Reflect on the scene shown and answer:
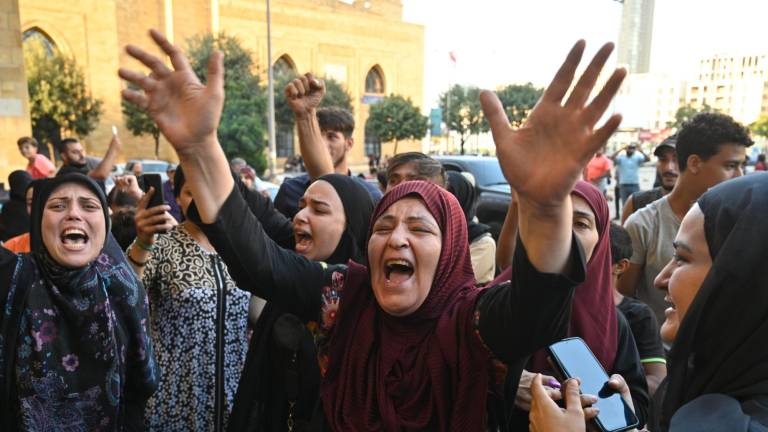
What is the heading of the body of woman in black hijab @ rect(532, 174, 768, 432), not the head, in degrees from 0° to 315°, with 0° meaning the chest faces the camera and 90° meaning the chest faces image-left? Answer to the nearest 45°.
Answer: approximately 90°

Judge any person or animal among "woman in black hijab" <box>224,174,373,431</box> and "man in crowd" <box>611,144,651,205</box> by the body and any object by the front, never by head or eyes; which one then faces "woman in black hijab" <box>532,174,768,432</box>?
the man in crowd

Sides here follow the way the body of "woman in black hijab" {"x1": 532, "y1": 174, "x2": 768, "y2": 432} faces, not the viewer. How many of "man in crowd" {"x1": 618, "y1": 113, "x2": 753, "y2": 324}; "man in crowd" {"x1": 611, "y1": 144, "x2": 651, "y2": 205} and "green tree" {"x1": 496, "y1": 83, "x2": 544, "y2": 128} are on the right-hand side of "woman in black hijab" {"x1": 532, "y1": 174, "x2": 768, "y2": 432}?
3

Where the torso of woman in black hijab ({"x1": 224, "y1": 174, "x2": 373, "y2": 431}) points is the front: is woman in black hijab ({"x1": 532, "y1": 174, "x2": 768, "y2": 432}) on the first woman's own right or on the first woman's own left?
on the first woman's own left

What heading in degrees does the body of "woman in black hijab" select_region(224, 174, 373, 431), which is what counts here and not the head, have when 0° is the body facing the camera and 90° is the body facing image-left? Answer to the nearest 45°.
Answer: approximately 45°

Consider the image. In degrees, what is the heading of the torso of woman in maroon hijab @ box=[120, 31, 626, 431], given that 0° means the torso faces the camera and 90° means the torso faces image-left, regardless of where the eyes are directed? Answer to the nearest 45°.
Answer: approximately 0°

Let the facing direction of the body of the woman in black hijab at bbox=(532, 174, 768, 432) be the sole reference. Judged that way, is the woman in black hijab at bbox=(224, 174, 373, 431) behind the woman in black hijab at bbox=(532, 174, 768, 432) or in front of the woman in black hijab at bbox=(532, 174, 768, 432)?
in front

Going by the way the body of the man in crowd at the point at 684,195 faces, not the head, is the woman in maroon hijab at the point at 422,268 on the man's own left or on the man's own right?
on the man's own right
